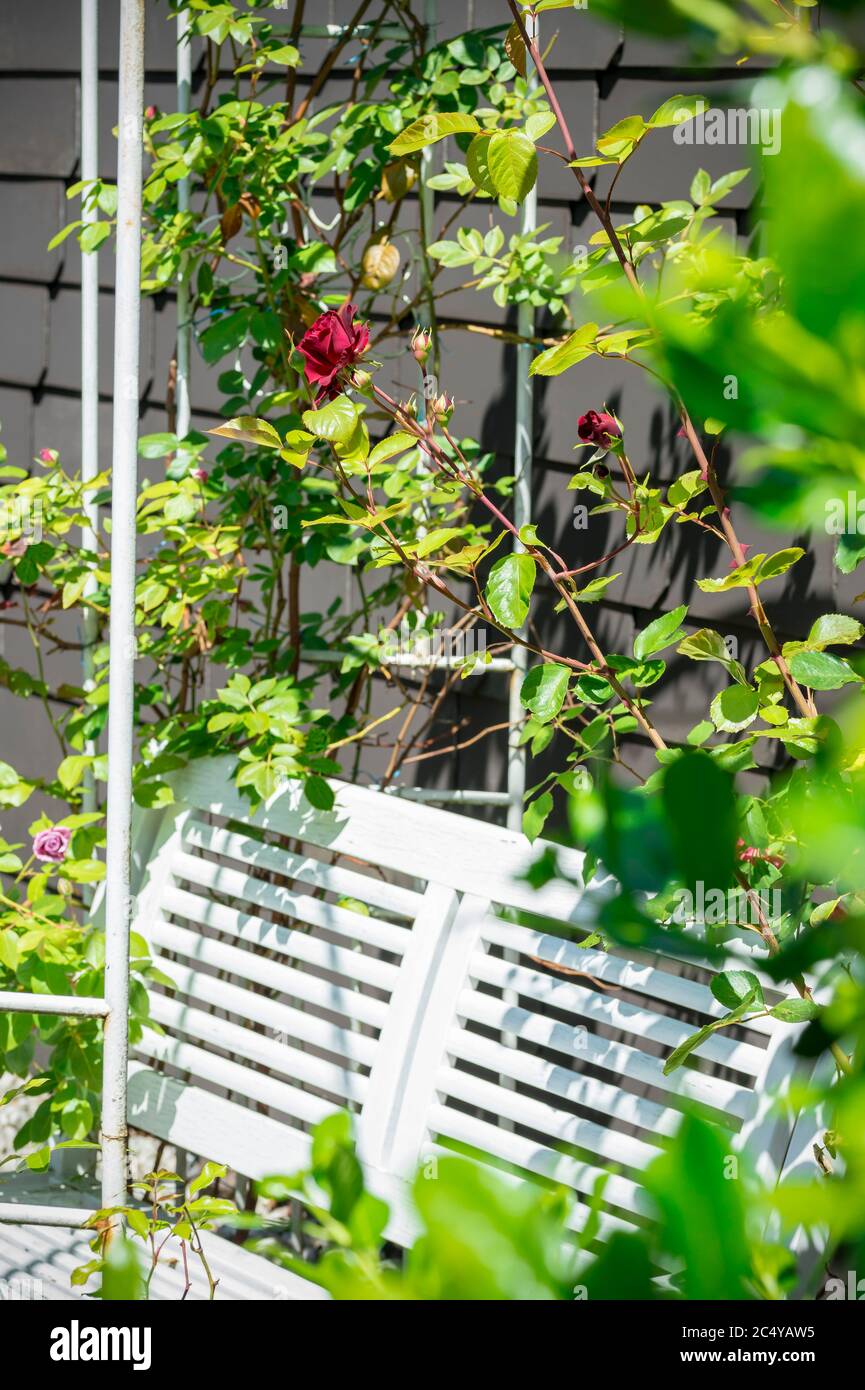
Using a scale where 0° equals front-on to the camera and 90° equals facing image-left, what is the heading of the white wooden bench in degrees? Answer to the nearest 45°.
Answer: approximately 45°
